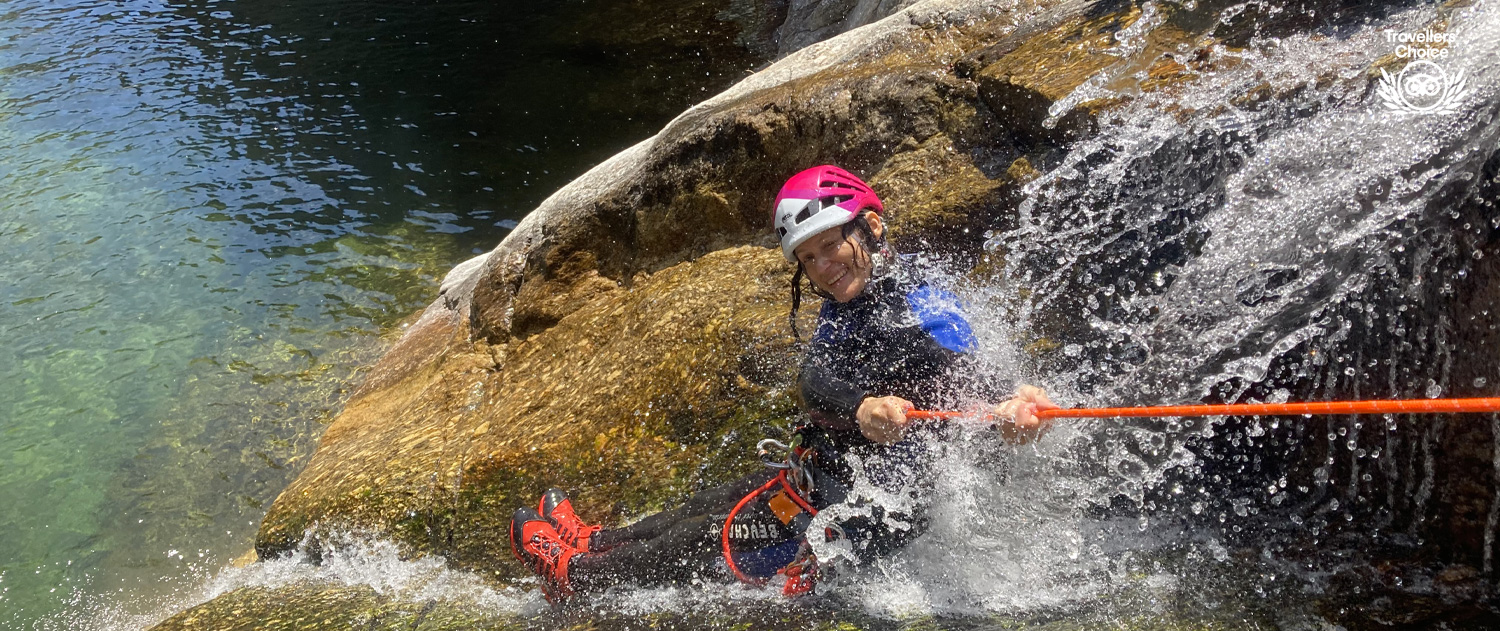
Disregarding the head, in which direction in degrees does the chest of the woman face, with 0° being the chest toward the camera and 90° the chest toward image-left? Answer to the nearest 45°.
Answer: approximately 45°
